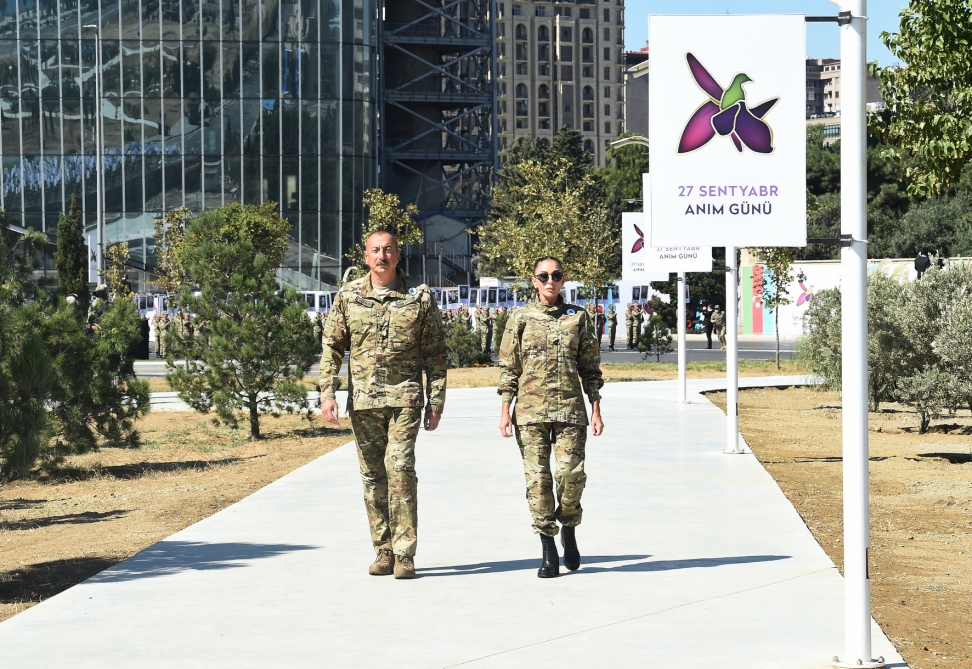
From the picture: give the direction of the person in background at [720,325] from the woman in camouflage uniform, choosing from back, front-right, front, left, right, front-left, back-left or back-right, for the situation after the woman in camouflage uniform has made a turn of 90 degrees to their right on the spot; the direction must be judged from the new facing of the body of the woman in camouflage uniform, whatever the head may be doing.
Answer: right

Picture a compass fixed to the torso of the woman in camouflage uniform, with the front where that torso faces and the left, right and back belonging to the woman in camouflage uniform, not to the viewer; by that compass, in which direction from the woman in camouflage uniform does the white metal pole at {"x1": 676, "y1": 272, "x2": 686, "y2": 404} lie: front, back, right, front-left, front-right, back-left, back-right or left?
back

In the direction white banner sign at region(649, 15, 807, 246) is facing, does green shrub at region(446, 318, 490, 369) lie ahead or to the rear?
to the rear

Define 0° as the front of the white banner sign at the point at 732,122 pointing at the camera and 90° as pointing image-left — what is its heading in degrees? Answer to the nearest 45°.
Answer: approximately 0°

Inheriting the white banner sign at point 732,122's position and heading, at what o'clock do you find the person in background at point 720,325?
The person in background is roughly at 6 o'clock from the white banner sign.

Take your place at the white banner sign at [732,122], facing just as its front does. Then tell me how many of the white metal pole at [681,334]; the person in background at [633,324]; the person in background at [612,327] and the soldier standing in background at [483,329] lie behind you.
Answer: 4

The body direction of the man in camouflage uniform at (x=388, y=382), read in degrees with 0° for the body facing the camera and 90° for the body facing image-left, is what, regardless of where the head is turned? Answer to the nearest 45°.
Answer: approximately 0°

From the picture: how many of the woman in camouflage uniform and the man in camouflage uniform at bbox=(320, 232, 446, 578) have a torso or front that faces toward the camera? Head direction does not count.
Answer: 2
